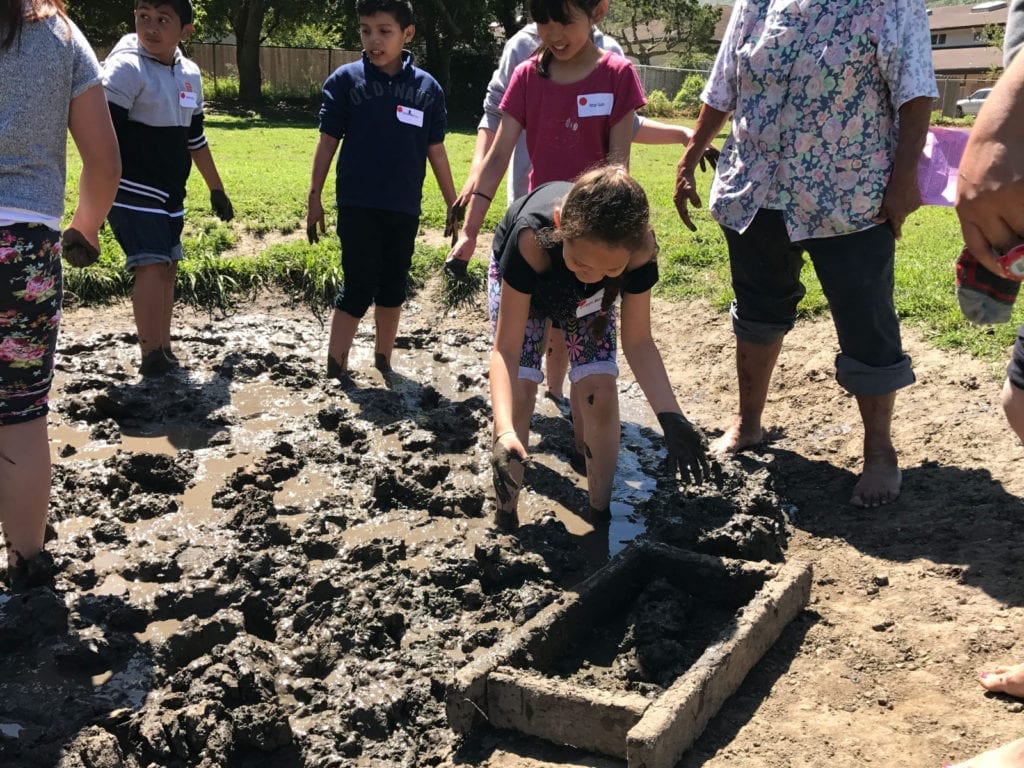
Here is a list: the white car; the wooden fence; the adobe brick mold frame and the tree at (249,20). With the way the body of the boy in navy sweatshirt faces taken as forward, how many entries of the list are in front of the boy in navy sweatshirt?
1

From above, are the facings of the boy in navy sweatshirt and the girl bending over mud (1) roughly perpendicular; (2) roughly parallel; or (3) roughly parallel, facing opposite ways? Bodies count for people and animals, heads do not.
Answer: roughly parallel

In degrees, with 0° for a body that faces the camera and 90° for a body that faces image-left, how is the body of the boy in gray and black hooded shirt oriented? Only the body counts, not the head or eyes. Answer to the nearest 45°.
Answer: approximately 315°

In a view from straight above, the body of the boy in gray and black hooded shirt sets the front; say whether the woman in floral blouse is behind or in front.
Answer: in front

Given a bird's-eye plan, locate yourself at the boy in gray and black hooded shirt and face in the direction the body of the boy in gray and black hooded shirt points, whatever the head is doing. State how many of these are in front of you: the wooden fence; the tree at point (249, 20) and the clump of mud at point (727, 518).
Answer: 1

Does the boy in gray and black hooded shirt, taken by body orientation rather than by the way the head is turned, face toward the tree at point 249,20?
no

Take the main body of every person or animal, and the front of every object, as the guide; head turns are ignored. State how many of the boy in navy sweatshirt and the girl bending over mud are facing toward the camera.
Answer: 2

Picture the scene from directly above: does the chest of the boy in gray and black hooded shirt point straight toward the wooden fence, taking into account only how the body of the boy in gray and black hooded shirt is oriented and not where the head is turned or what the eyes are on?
no

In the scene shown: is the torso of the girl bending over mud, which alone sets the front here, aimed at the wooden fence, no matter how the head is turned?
no

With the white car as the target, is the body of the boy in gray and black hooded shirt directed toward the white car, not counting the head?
no

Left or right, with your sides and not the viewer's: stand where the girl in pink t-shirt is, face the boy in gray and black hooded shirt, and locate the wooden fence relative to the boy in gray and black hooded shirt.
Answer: right

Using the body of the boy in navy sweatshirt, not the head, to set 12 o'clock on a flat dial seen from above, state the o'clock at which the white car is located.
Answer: The white car is roughly at 7 o'clock from the boy in navy sweatshirt.

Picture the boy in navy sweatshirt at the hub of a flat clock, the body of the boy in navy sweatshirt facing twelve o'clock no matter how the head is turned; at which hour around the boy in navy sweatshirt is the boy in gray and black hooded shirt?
The boy in gray and black hooded shirt is roughly at 3 o'clock from the boy in navy sweatshirt.

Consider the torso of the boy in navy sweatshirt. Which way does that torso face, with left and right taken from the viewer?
facing the viewer
